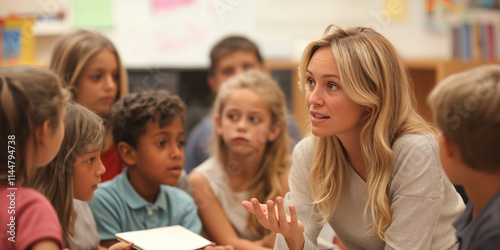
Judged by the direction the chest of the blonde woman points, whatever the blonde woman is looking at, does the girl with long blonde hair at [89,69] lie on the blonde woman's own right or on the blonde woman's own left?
on the blonde woman's own right

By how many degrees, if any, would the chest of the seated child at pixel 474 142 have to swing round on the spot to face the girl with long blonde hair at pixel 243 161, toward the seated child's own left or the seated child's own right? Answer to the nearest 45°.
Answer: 0° — they already face them

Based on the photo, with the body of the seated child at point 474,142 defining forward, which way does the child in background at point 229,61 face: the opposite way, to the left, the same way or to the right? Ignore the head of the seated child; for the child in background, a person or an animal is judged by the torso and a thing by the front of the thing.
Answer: the opposite way

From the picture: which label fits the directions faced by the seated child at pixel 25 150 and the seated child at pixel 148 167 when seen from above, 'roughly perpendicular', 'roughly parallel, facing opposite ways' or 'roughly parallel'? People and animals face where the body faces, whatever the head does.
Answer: roughly perpendicular

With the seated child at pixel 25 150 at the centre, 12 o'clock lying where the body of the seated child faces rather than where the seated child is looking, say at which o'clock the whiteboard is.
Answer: The whiteboard is roughly at 11 o'clock from the seated child.

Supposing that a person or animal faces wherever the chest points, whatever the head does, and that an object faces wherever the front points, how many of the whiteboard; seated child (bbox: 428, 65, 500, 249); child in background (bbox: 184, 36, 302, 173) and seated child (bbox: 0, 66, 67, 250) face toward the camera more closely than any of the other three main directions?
2

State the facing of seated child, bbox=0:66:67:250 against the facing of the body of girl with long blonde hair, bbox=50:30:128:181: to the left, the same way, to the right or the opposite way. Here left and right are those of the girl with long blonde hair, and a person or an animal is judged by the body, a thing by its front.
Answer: to the left

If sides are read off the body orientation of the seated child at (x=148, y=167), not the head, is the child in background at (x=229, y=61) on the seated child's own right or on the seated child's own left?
on the seated child's own left
